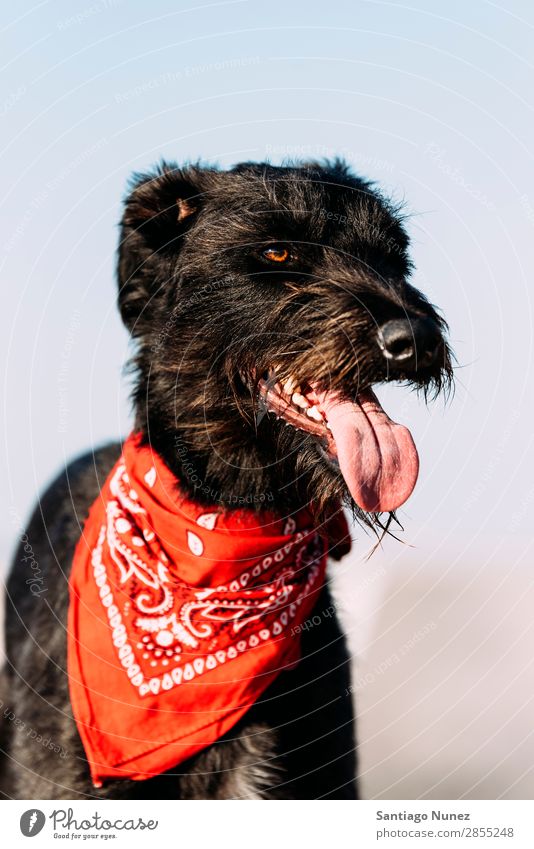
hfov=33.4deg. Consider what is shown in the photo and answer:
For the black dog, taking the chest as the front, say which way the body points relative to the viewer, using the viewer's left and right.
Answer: facing the viewer and to the right of the viewer
